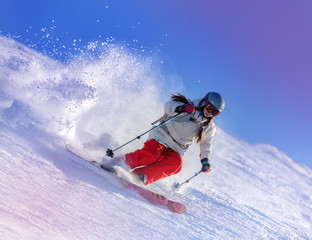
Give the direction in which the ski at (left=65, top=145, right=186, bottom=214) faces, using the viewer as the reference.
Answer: facing the viewer and to the right of the viewer
